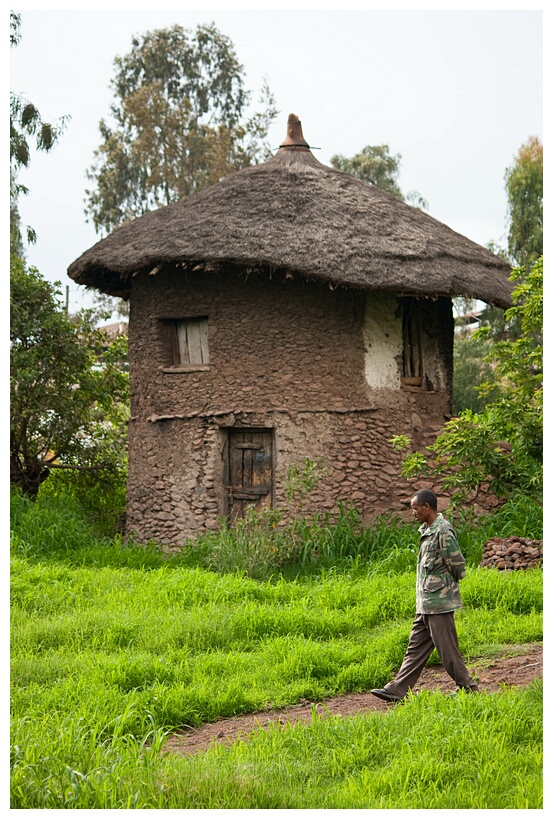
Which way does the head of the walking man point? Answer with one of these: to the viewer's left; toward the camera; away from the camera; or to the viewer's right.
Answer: to the viewer's left

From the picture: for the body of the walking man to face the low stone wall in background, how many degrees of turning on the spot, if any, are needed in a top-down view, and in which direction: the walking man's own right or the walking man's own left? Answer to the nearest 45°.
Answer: approximately 90° to the walking man's own right

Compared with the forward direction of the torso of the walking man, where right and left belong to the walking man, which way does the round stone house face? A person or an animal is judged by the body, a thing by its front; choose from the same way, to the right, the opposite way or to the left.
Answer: to the left

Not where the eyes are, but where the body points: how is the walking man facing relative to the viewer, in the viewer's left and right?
facing to the left of the viewer

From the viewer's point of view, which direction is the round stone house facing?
toward the camera

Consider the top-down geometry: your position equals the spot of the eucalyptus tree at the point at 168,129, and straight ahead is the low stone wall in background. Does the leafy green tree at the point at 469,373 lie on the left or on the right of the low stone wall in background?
left

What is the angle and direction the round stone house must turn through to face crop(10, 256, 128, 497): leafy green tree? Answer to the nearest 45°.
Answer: approximately 135° to its right

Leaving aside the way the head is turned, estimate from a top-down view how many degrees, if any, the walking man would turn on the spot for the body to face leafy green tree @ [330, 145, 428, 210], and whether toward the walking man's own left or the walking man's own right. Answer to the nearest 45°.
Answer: approximately 90° to the walking man's own right

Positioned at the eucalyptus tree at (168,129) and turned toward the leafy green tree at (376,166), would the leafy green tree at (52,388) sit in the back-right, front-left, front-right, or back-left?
back-right

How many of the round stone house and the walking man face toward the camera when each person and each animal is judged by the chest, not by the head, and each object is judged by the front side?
1

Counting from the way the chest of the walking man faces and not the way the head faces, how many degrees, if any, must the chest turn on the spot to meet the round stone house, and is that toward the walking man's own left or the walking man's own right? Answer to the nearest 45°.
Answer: approximately 90° to the walking man's own right

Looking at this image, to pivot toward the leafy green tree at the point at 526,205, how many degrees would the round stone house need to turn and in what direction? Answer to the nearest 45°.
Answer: approximately 135° to its left

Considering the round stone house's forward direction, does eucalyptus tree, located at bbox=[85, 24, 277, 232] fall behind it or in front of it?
behind

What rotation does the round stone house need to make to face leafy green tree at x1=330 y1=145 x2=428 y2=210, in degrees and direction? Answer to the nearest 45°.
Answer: approximately 180°
